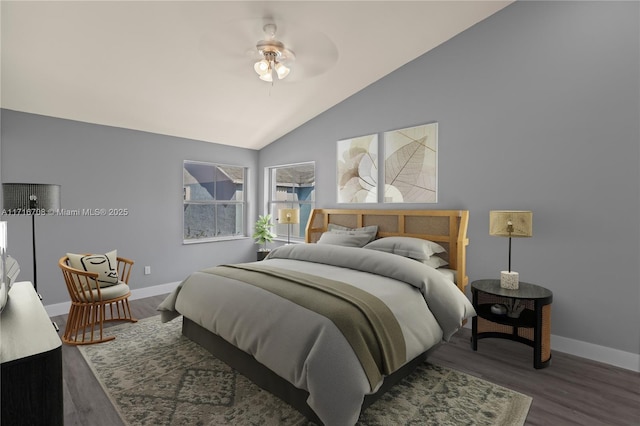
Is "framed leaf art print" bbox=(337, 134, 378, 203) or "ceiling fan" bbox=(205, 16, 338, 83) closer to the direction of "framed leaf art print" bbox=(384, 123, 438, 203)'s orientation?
the ceiling fan

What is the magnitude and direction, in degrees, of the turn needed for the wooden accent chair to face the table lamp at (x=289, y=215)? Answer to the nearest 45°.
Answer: approximately 45° to its left

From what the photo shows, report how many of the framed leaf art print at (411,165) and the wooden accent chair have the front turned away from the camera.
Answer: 0

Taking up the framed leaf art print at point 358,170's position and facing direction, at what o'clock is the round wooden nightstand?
The round wooden nightstand is roughly at 9 o'clock from the framed leaf art print.

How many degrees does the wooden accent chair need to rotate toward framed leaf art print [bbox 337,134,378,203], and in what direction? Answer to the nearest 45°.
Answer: approximately 45° to its left

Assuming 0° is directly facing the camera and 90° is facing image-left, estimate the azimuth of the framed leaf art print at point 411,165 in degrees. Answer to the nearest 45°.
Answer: approximately 45°

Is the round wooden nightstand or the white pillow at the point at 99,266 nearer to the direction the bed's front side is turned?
the white pillow

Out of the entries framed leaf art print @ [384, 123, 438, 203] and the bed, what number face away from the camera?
0

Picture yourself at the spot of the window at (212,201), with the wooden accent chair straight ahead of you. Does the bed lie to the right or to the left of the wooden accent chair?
left

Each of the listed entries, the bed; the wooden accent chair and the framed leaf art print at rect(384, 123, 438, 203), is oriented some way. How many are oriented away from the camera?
0

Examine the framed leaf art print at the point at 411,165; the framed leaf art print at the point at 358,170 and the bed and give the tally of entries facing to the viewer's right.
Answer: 0

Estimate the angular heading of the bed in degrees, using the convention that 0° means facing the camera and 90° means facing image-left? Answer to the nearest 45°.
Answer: approximately 45°

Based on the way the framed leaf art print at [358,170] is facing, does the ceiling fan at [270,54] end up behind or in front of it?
in front
